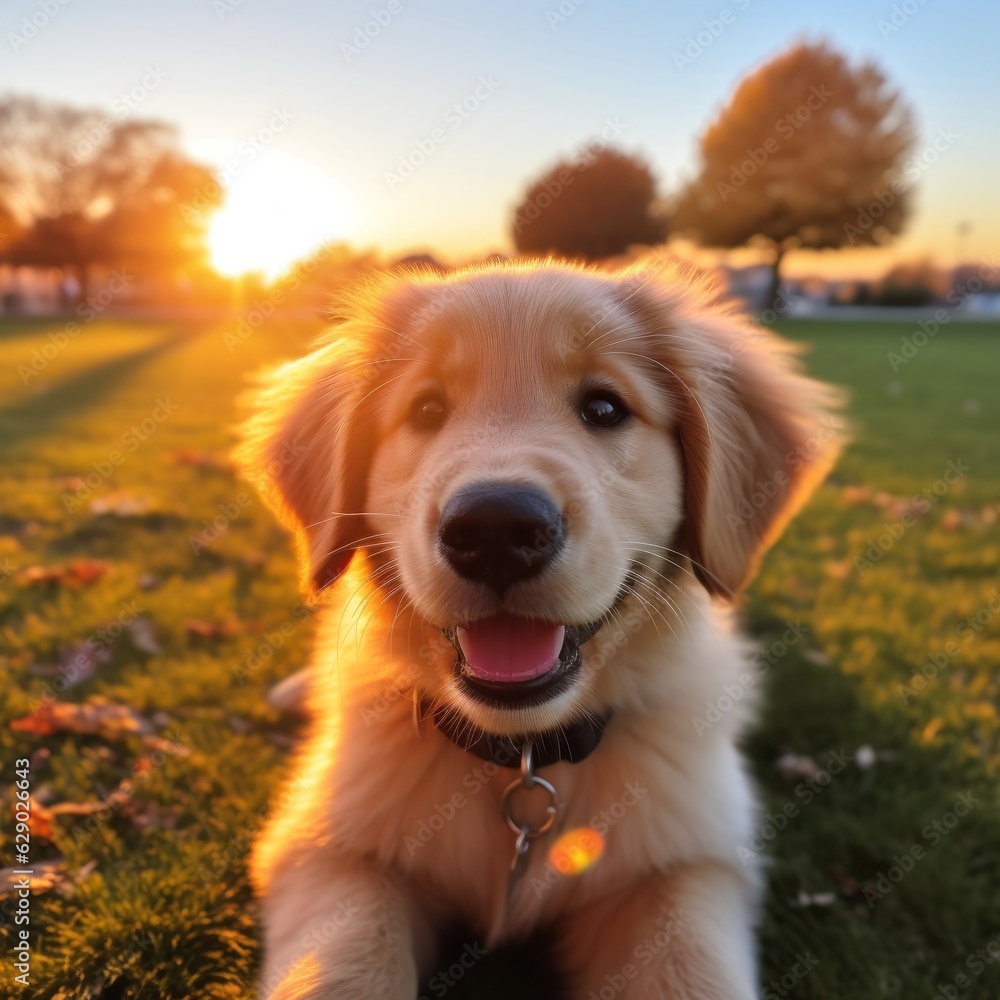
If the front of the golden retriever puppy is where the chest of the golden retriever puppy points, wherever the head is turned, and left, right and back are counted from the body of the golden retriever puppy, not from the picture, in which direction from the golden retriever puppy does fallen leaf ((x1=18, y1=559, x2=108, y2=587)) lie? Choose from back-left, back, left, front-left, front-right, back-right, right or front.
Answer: back-right

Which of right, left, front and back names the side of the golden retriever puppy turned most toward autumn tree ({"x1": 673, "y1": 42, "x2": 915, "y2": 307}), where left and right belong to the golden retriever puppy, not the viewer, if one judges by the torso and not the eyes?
back

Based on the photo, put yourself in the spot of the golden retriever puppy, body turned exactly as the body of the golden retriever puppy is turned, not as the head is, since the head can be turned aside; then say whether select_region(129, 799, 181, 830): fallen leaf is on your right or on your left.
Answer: on your right

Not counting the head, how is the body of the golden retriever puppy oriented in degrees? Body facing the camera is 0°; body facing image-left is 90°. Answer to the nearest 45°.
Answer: approximately 0°

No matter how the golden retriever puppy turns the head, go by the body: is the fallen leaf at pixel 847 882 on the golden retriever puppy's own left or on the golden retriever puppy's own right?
on the golden retriever puppy's own left

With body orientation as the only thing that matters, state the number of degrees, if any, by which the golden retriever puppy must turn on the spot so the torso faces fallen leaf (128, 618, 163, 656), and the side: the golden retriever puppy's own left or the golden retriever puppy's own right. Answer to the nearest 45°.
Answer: approximately 135° to the golden retriever puppy's own right

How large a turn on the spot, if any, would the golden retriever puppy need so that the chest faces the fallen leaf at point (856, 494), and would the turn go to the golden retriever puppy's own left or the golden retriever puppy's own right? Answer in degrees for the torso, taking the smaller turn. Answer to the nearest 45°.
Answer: approximately 135° to the golden retriever puppy's own left

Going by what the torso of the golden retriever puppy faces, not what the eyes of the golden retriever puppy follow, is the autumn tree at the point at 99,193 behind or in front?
behind

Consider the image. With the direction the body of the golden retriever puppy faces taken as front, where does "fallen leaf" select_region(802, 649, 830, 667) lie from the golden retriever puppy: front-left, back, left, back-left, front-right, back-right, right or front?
back-left
